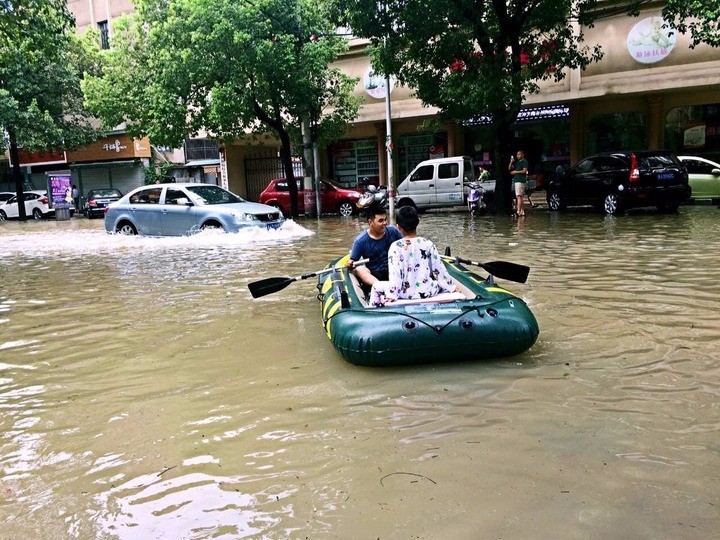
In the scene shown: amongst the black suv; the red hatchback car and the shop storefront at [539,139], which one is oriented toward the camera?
the shop storefront

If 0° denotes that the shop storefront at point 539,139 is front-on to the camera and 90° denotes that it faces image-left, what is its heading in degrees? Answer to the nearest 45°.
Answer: approximately 0°

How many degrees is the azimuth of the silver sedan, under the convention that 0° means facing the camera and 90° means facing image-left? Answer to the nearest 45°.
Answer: approximately 315°

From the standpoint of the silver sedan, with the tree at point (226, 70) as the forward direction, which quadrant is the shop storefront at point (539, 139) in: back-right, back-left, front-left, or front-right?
front-right

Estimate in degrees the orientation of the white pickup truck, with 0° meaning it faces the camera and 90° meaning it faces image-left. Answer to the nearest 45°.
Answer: approximately 90°

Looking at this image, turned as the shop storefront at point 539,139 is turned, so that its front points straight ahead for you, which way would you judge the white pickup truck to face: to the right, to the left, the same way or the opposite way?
to the right

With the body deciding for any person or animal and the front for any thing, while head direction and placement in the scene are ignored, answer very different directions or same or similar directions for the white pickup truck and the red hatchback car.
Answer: very different directions

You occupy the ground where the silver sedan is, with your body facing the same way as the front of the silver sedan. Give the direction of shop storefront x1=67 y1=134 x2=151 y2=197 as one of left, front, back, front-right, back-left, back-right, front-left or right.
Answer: back-left

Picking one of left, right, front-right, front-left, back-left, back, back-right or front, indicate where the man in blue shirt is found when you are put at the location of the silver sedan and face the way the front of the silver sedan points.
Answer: front-right

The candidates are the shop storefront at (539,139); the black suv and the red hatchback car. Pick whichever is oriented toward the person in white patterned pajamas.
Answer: the shop storefront

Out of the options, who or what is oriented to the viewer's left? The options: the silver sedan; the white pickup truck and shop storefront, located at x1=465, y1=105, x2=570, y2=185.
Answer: the white pickup truck

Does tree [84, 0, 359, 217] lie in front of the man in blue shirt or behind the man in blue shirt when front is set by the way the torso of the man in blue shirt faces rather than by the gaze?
behind

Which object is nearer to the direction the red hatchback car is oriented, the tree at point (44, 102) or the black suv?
the black suv
